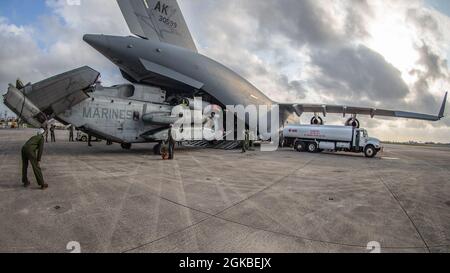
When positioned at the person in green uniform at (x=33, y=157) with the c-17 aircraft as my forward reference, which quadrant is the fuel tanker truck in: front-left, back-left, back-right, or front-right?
front-right

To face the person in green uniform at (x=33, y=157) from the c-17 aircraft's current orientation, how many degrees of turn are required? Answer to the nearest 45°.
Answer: approximately 135° to its right

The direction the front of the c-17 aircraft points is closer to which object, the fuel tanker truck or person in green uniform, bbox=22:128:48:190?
the fuel tanker truck

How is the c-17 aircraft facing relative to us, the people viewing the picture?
facing away from the viewer and to the right of the viewer
